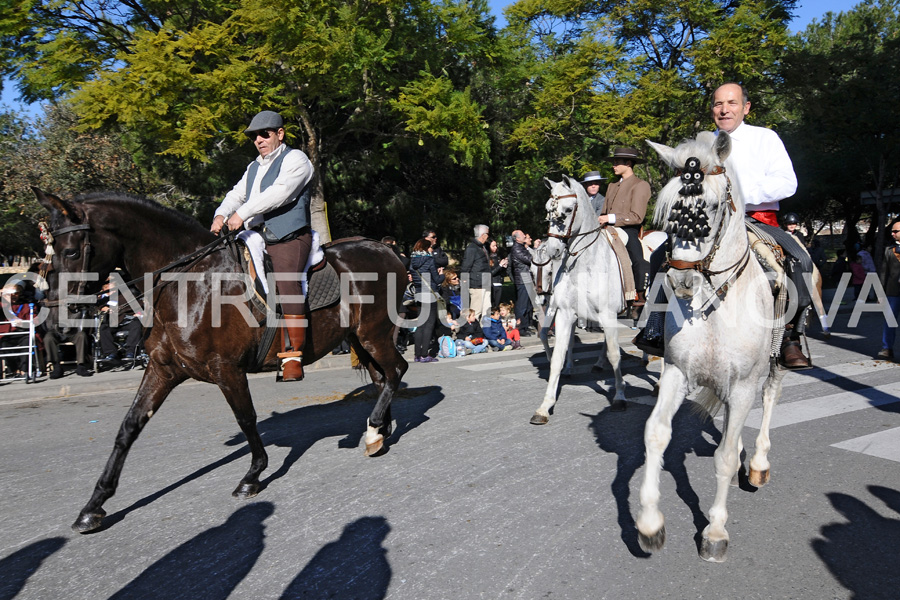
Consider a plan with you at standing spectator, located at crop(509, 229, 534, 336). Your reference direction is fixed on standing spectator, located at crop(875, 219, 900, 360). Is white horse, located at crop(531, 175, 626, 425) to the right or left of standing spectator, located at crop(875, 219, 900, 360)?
right

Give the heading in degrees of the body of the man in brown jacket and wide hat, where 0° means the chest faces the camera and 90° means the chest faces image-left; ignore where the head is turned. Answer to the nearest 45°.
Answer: approximately 45°

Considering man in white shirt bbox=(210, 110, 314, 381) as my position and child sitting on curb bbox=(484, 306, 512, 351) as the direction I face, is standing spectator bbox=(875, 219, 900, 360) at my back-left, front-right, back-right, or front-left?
front-right

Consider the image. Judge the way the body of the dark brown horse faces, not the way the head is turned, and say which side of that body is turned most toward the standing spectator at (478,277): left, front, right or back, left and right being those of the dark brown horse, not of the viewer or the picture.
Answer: back

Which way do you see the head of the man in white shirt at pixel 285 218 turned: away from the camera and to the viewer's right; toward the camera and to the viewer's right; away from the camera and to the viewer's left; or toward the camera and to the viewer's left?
toward the camera and to the viewer's left

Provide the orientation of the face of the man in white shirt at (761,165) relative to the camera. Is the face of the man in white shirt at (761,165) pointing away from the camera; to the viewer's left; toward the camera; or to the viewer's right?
toward the camera

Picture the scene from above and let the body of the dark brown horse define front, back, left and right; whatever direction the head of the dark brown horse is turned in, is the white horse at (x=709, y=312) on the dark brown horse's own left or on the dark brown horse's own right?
on the dark brown horse's own left

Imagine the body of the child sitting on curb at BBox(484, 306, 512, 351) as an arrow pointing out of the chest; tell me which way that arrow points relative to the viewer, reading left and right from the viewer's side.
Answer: facing the viewer and to the right of the viewer

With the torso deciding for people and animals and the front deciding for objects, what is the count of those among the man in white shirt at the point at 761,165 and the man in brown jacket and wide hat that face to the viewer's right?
0

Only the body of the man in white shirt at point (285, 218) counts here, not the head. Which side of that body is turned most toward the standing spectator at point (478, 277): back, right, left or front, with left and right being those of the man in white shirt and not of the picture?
back

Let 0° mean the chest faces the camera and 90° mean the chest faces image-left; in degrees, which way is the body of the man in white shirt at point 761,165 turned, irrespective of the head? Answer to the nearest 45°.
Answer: approximately 45°

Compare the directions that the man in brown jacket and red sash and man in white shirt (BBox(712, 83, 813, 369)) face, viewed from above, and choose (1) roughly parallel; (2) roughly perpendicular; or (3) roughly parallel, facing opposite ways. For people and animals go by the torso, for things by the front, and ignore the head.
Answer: roughly parallel

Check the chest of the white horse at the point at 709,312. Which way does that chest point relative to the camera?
toward the camera

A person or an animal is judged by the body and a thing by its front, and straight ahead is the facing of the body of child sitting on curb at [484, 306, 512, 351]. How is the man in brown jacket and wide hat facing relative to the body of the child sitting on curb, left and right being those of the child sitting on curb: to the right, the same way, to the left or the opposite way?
to the right

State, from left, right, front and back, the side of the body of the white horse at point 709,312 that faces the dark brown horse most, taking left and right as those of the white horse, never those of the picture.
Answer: right

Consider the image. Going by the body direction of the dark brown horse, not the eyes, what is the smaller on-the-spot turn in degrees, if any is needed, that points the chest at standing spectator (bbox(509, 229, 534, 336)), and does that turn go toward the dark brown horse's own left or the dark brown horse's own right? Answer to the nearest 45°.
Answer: approximately 180°

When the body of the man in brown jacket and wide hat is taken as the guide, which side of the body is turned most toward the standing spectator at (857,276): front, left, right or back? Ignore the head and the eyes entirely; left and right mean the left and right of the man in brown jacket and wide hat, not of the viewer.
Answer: back
